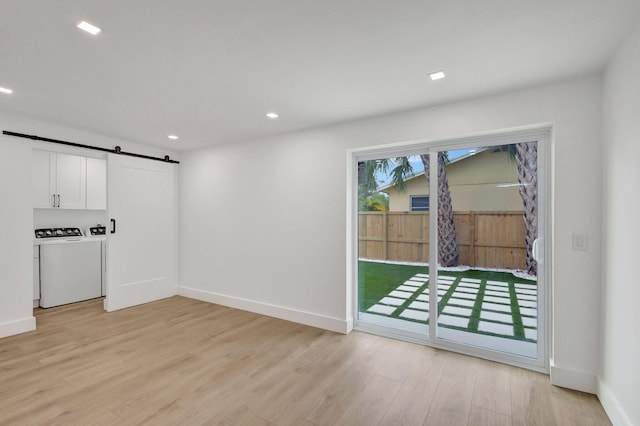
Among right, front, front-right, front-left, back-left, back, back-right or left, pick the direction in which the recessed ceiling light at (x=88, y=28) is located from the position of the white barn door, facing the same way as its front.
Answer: front-right

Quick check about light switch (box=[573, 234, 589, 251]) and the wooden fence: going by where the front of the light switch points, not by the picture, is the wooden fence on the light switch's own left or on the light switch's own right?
on the light switch's own right

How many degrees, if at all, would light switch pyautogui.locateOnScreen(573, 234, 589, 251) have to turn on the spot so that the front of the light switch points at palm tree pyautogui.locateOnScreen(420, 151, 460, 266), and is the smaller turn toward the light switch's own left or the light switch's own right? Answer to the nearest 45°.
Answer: approximately 90° to the light switch's own right

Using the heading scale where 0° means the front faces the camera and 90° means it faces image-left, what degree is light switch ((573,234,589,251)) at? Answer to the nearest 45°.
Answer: approximately 0°

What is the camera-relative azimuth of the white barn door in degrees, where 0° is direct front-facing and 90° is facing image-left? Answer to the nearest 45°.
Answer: approximately 315°

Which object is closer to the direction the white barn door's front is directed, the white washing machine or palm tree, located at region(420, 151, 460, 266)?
the palm tree

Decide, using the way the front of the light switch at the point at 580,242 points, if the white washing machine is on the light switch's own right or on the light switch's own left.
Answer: on the light switch's own right

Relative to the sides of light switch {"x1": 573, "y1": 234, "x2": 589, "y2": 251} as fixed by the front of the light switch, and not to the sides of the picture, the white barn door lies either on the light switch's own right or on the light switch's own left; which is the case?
on the light switch's own right

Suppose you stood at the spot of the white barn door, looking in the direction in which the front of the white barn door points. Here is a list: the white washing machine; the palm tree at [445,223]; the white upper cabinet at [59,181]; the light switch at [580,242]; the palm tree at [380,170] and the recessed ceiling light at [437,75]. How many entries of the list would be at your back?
2
